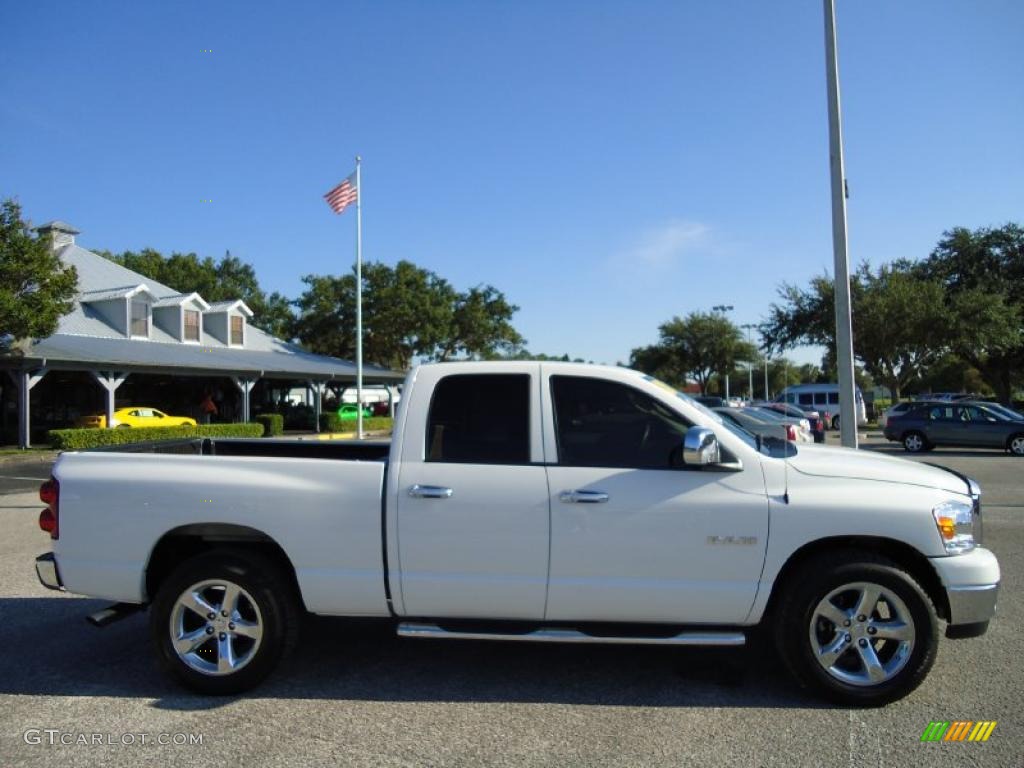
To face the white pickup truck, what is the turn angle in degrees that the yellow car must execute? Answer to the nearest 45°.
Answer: approximately 90° to its right

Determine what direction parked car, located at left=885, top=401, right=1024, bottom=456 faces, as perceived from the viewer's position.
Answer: facing to the right of the viewer

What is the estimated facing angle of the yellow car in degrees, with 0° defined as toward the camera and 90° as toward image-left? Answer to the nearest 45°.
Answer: approximately 270°

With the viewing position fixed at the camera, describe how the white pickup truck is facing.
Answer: facing to the right of the viewer

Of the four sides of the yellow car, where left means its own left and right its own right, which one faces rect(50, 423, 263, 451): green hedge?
right

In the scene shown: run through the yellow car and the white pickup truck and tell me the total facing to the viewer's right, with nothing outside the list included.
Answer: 2

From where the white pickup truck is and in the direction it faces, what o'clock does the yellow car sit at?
The yellow car is roughly at 8 o'clock from the white pickup truck.

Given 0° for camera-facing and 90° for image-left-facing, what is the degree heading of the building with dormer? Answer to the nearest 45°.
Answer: approximately 315°
